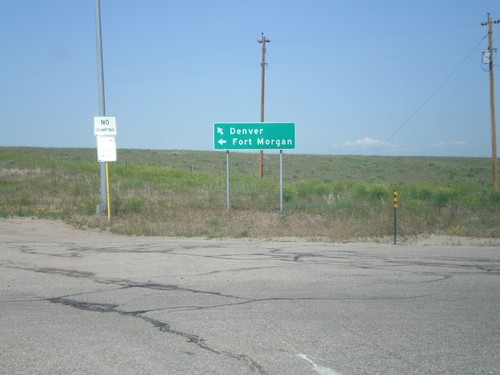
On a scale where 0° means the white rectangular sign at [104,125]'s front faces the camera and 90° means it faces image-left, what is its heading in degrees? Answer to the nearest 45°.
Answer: approximately 0°

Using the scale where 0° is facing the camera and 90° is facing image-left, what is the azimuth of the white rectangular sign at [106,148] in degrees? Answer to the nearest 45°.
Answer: approximately 0°

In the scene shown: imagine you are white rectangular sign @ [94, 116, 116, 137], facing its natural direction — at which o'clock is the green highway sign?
The green highway sign is roughly at 8 o'clock from the white rectangular sign.

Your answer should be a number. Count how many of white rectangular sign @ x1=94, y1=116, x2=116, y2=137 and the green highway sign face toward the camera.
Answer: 2

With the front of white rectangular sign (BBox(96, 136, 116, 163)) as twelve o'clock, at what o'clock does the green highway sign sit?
The green highway sign is roughly at 8 o'clock from the white rectangular sign.

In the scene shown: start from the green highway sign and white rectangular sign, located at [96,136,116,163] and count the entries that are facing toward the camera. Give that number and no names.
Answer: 2

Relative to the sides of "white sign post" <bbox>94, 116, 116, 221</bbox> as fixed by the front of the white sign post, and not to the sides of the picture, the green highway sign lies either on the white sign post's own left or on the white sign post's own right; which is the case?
on the white sign post's own left
